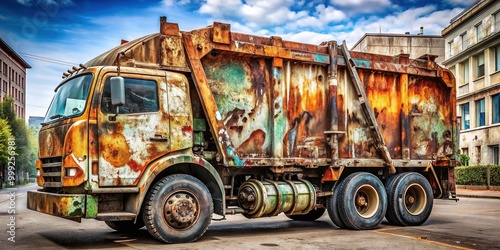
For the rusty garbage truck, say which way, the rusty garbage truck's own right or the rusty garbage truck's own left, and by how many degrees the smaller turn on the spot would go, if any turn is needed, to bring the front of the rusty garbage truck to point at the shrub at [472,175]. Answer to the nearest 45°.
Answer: approximately 180°

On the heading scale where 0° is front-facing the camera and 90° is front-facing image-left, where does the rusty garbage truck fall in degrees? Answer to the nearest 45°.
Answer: approximately 45°

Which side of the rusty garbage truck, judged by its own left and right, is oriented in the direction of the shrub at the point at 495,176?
back

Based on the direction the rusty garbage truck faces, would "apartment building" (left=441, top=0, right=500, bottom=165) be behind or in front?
behind
